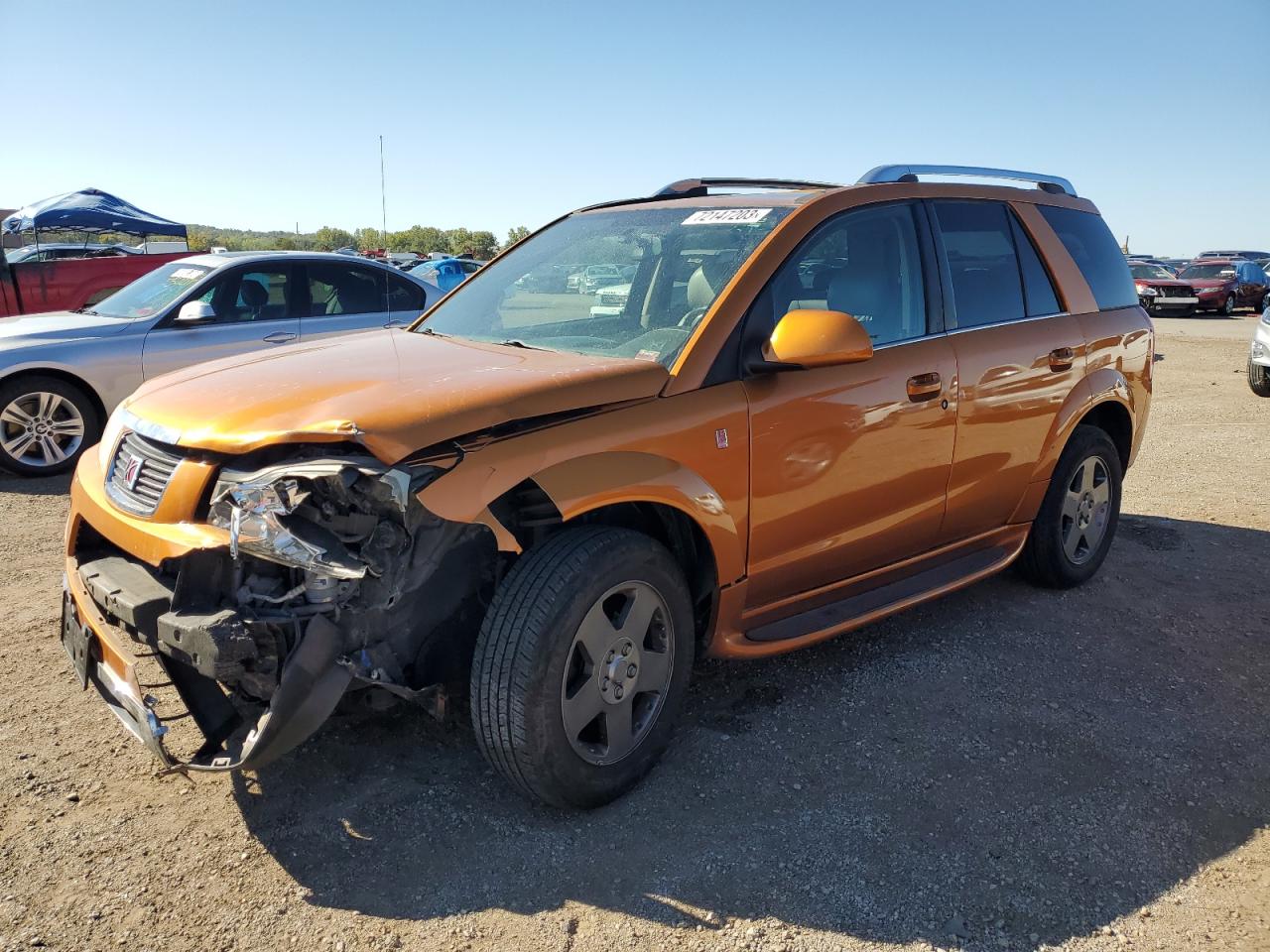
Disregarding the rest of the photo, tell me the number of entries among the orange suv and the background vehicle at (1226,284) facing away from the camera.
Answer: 0

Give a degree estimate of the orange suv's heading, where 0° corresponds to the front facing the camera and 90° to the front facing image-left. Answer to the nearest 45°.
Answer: approximately 45°

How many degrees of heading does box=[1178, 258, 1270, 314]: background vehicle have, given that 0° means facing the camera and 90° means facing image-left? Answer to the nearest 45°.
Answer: approximately 45°

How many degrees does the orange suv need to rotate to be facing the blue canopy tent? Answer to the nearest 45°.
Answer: approximately 90° to its right

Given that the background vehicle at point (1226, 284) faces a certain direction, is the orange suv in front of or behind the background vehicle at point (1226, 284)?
in front

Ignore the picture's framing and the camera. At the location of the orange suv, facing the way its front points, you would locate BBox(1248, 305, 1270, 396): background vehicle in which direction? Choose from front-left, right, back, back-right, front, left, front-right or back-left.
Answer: back

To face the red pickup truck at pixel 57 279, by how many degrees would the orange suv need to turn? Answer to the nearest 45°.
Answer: approximately 90° to its right

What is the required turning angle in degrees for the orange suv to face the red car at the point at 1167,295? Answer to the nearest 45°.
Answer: approximately 180°

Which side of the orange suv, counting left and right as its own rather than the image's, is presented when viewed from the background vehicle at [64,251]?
right
